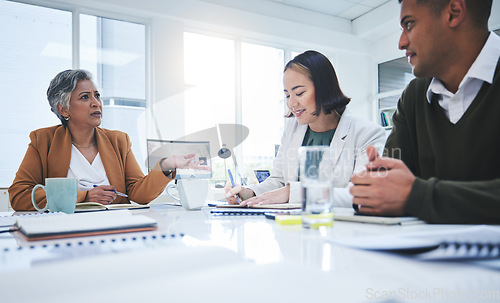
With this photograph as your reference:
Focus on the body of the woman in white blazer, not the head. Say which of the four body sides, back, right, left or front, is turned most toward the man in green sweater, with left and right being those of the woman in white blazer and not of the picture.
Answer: left

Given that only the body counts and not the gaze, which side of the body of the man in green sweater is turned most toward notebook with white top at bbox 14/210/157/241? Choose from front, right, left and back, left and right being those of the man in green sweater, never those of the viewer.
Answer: front

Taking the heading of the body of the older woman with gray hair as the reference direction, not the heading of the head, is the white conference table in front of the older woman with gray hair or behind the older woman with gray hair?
in front

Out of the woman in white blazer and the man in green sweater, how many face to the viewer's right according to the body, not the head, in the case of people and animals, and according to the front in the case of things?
0

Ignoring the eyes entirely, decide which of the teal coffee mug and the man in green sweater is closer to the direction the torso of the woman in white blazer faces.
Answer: the teal coffee mug

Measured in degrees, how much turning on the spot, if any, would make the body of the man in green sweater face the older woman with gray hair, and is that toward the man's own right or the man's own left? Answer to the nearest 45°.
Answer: approximately 45° to the man's own right

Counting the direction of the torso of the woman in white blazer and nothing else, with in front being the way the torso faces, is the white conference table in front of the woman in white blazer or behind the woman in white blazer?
in front

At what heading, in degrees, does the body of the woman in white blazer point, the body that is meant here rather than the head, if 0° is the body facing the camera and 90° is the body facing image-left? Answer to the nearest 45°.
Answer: approximately 45°

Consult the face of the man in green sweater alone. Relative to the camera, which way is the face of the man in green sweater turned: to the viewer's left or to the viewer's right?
to the viewer's left

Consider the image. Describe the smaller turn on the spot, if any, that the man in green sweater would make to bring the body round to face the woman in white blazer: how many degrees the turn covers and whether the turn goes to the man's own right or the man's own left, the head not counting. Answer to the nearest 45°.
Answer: approximately 90° to the man's own right
